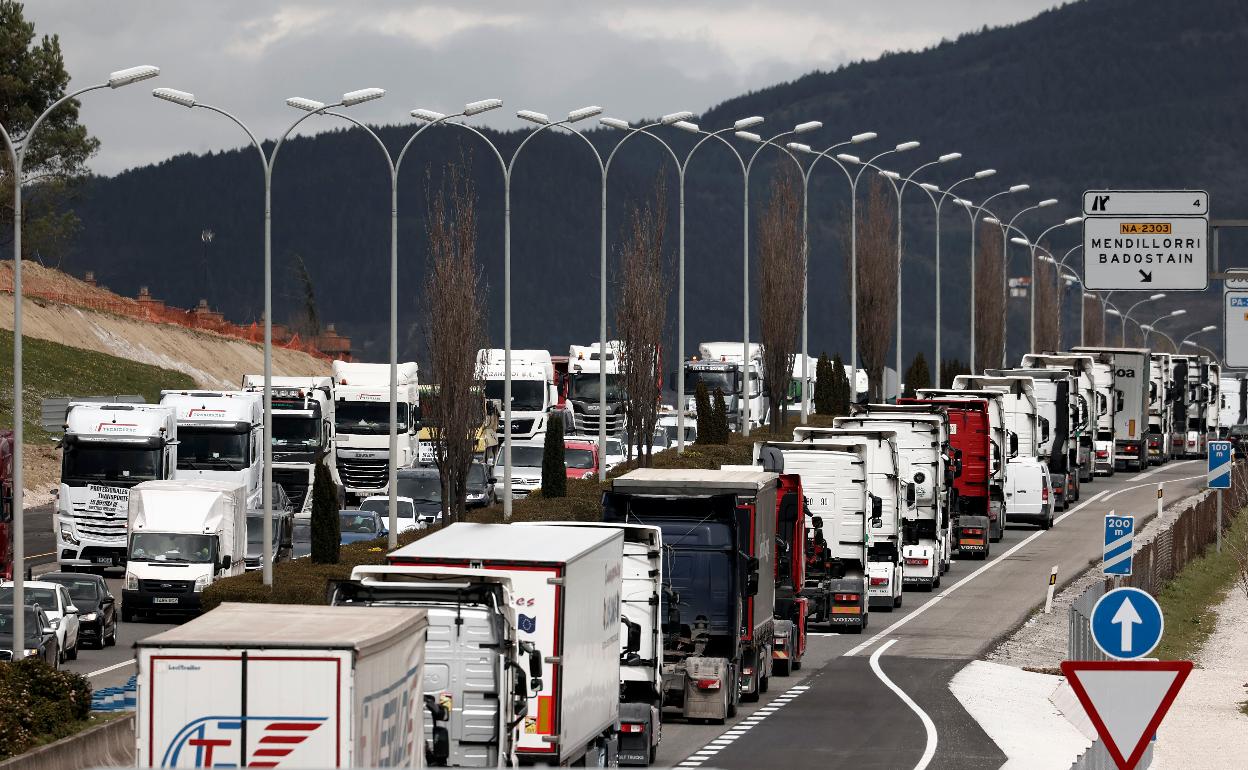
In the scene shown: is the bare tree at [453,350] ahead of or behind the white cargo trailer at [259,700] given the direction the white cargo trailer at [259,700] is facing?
ahead

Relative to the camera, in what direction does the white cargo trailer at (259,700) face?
facing away from the viewer

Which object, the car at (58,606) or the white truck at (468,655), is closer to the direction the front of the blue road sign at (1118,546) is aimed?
the white truck

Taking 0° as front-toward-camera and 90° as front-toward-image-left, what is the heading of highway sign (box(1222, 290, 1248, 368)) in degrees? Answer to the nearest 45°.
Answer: approximately 0°

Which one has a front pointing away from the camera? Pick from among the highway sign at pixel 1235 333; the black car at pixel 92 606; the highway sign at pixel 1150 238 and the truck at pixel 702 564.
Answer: the truck

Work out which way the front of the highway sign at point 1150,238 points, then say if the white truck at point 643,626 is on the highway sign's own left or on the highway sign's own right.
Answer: on the highway sign's own right

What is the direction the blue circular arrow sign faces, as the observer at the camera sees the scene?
facing the viewer

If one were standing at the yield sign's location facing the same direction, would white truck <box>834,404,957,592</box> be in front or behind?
behind

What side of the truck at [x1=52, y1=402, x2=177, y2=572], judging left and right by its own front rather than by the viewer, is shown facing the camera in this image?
front

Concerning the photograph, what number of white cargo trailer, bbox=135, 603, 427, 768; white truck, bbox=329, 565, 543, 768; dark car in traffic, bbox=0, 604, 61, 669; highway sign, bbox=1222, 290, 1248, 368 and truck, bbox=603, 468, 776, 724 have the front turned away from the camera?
3

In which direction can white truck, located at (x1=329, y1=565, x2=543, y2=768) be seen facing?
away from the camera

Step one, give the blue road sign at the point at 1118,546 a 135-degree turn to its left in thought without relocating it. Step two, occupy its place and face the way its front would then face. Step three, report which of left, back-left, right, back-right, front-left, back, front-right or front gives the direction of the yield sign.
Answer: back-right

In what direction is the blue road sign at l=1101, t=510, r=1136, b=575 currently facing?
toward the camera

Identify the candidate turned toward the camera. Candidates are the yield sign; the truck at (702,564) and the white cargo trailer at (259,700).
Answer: the yield sign

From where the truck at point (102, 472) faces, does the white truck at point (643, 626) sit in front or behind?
in front
